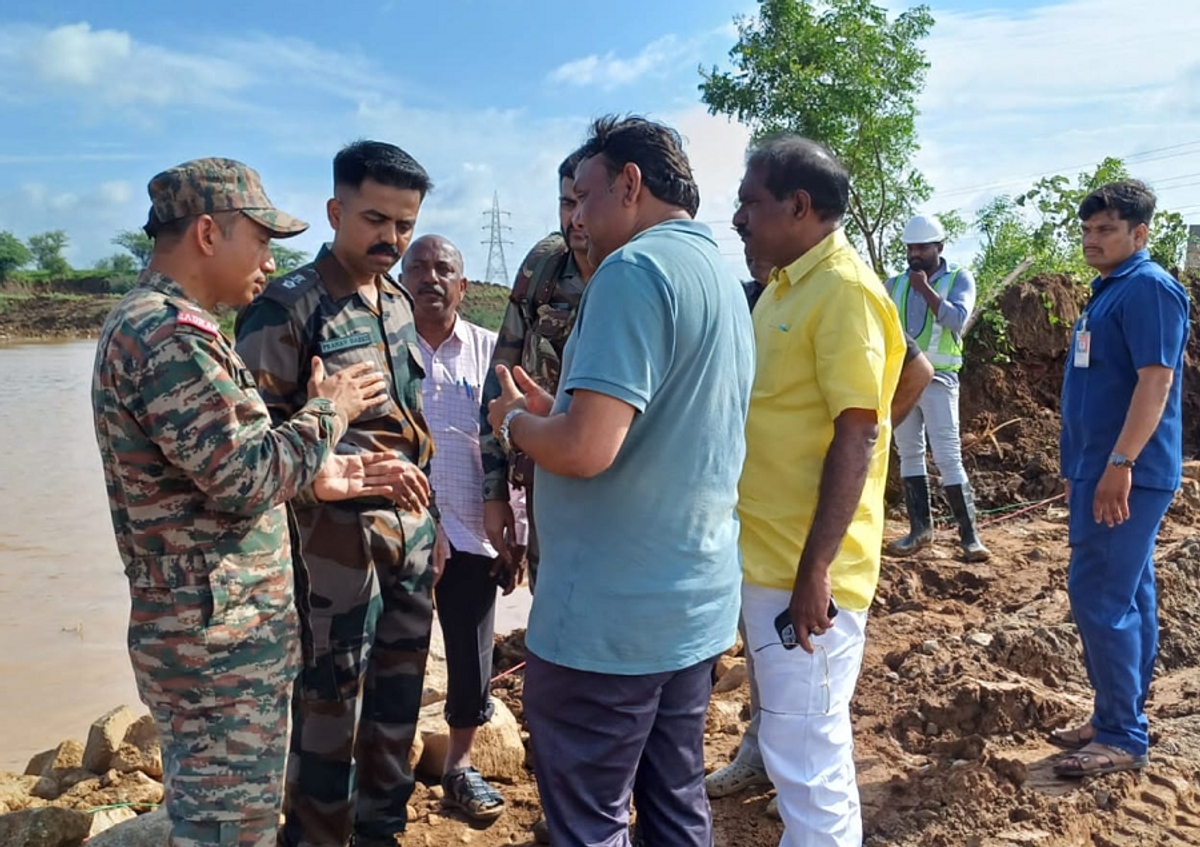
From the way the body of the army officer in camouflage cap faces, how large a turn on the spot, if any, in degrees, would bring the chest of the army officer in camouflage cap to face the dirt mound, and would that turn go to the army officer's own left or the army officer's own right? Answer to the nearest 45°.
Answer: approximately 45° to the army officer's own left

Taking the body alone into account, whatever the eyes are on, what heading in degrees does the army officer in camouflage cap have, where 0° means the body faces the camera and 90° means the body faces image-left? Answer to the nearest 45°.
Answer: approximately 270°

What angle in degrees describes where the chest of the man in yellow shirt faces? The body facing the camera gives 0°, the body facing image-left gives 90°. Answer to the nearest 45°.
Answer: approximately 90°

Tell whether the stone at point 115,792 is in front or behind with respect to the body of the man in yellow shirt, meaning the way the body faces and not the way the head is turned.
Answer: in front

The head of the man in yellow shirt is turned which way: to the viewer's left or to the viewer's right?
to the viewer's left

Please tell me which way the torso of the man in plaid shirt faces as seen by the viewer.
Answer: toward the camera

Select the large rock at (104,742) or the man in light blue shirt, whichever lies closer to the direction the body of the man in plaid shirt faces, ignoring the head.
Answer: the man in light blue shirt

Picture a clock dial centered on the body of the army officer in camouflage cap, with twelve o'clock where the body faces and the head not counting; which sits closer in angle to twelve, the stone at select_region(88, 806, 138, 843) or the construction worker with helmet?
the construction worker with helmet

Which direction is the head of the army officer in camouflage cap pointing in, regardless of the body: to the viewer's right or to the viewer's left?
to the viewer's right
